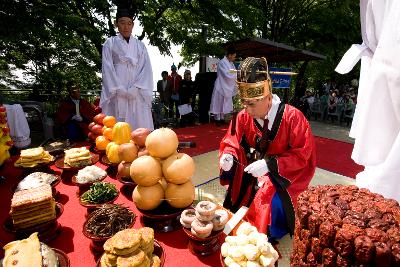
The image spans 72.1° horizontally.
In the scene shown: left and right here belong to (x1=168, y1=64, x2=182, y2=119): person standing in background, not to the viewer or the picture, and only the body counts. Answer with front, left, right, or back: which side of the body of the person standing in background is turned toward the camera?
front

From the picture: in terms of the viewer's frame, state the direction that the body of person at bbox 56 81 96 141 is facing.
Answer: toward the camera

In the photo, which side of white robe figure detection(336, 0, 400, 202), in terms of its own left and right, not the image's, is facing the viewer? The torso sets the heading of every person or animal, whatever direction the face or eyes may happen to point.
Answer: left

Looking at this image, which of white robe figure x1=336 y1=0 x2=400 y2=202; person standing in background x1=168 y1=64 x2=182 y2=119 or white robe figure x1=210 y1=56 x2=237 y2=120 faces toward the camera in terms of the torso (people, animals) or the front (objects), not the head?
the person standing in background

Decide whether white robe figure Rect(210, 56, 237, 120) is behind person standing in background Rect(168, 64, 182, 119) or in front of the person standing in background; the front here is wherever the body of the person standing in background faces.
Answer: in front

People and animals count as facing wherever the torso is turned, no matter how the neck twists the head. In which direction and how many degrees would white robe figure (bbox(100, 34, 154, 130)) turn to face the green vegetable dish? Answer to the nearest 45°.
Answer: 0° — it already faces it

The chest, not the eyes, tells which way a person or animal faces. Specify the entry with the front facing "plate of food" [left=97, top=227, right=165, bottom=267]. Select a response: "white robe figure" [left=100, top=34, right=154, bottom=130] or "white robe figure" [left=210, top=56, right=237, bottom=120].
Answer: "white robe figure" [left=100, top=34, right=154, bottom=130]

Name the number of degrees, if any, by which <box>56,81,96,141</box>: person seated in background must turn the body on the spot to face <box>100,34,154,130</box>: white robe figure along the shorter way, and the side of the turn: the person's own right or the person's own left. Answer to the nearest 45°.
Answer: approximately 45° to the person's own left

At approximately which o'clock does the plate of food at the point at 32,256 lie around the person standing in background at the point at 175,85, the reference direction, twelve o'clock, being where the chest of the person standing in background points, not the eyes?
The plate of food is roughly at 12 o'clock from the person standing in background.
